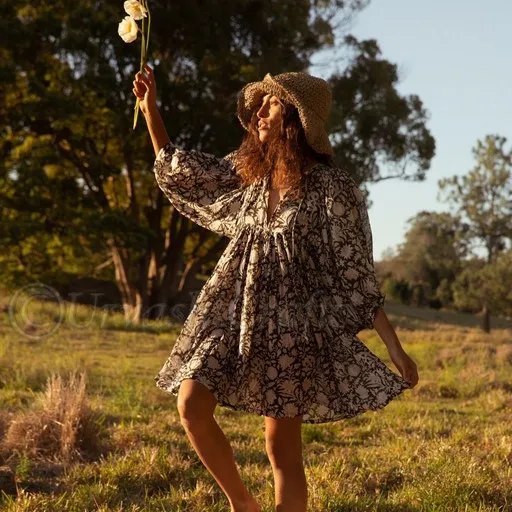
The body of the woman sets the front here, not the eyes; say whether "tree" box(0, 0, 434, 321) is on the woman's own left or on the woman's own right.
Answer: on the woman's own right

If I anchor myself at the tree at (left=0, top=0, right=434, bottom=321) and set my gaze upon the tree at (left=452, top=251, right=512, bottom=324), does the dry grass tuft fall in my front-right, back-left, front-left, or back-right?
back-right

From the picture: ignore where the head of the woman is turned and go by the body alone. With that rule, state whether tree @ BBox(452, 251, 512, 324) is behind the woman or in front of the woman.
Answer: behind

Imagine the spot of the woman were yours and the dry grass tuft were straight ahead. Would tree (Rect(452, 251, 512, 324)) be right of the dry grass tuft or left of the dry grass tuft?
right

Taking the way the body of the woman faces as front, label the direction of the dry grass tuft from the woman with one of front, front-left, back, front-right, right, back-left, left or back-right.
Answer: right

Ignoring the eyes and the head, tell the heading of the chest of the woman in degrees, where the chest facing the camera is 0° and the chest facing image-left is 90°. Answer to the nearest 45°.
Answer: approximately 45°
